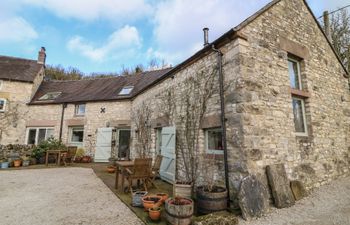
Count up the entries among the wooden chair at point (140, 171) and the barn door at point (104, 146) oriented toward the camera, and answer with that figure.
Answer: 1

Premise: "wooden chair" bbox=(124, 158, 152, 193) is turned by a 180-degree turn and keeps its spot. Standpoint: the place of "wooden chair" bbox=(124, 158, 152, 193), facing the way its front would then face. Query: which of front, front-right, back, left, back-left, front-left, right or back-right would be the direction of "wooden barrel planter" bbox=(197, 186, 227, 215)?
front

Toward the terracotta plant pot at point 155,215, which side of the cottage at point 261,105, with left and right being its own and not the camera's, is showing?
front

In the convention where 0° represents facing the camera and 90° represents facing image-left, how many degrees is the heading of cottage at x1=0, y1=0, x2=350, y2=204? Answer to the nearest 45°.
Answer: approximately 45°

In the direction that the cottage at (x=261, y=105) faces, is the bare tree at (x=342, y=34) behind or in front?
behind

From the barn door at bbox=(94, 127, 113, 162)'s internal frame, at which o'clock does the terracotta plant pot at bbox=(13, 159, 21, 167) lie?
The terracotta plant pot is roughly at 3 o'clock from the barn door.

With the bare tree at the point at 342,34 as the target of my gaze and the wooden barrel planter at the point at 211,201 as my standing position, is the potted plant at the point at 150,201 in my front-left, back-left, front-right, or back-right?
back-left

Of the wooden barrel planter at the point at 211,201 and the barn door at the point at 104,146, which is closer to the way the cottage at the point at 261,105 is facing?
the wooden barrel planter

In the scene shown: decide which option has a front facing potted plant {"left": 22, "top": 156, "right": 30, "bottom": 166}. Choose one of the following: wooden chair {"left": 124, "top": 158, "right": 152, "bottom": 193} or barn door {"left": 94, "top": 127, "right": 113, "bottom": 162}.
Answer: the wooden chair

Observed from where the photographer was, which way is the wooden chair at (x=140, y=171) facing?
facing away from the viewer and to the left of the viewer

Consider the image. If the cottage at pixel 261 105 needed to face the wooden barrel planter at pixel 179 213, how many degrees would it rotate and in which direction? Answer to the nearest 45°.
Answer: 0° — it already faces it

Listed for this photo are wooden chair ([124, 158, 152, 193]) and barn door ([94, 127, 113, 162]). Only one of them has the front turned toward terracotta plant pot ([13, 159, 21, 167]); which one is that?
the wooden chair

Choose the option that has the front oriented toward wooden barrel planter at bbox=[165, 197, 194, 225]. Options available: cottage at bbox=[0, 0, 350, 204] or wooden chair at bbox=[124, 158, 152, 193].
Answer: the cottage
